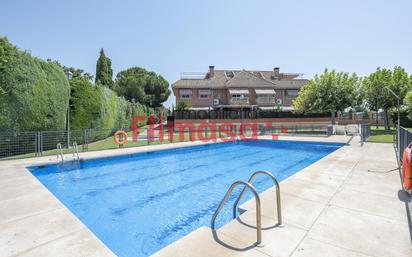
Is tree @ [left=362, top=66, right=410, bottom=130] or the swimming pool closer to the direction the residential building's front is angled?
the swimming pool

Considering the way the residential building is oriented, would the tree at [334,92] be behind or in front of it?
in front

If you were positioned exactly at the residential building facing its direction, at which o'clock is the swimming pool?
The swimming pool is roughly at 12 o'clock from the residential building.

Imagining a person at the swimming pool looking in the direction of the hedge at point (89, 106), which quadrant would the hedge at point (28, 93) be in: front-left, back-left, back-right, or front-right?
front-left

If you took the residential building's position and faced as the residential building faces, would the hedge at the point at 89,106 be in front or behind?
in front

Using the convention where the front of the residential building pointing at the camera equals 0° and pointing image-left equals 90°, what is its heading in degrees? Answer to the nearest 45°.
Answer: approximately 0°

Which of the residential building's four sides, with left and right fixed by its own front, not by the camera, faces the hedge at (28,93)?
front
